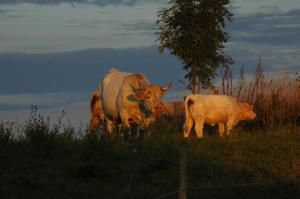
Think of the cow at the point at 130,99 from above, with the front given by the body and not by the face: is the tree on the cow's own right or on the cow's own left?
on the cow's own left

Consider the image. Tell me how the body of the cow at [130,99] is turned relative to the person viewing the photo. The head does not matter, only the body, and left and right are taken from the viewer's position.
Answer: facing the viewer and to the right of the viewer

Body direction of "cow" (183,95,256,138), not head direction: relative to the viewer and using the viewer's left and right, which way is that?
facing to the right of the viewer

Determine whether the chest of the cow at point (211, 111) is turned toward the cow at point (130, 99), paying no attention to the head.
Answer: no

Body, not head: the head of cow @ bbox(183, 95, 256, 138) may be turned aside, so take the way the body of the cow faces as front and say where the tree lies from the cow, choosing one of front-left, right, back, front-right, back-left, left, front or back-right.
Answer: left

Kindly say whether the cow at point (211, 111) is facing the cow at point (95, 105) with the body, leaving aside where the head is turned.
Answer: no

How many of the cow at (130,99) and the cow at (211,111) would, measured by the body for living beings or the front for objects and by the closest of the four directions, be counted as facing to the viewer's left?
0

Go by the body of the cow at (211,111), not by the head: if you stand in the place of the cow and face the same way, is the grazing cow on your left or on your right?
on your left
